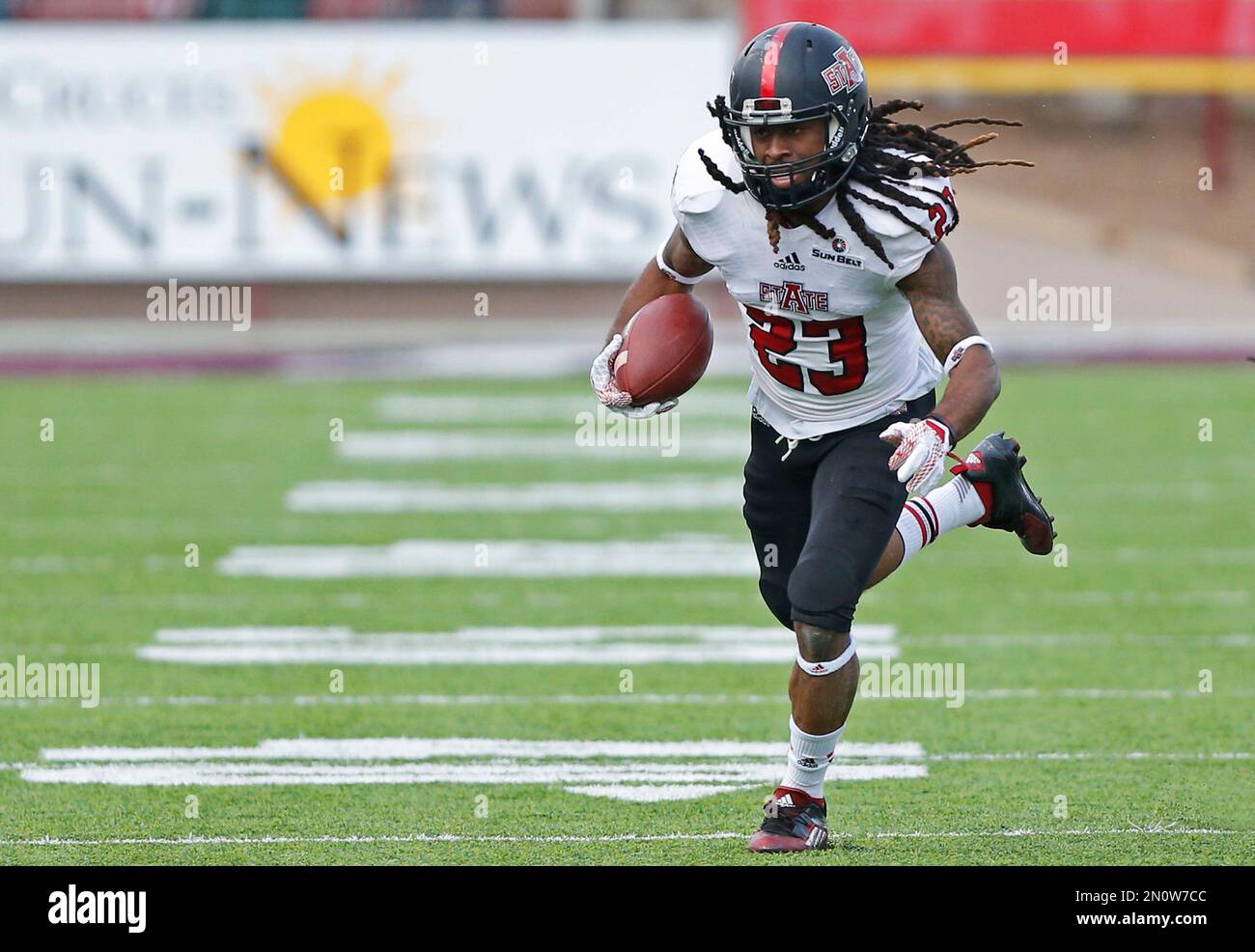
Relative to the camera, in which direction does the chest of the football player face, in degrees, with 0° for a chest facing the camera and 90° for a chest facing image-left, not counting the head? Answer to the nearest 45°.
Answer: approximately 45°
